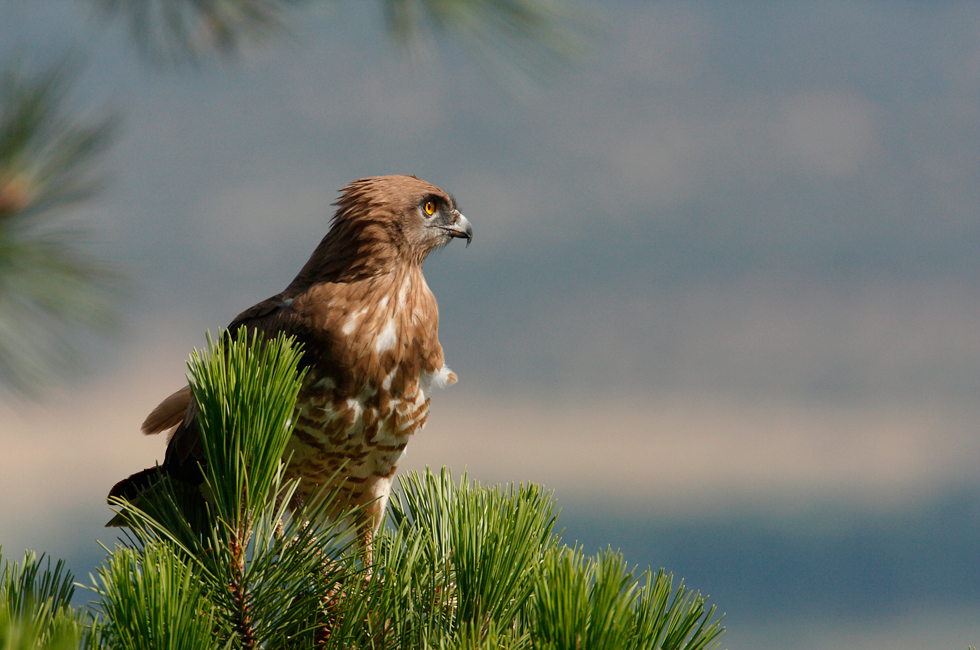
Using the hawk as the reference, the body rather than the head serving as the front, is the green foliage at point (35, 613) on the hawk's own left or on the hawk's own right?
on the hawk's own right

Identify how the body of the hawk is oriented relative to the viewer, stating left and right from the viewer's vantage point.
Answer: facing the viewer and to the right of the viewer
